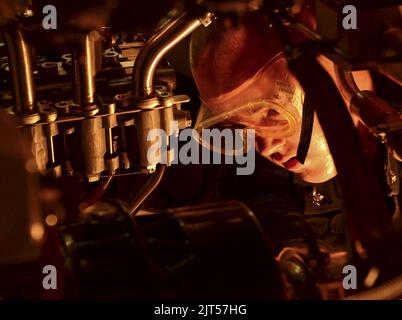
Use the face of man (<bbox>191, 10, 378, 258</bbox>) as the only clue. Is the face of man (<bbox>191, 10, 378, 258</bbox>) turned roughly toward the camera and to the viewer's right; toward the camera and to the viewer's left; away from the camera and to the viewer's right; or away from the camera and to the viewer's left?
toward the camera and to the viewer's left

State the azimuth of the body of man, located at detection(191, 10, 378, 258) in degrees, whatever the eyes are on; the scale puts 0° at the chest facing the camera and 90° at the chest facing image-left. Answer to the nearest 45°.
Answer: approximately 45°
